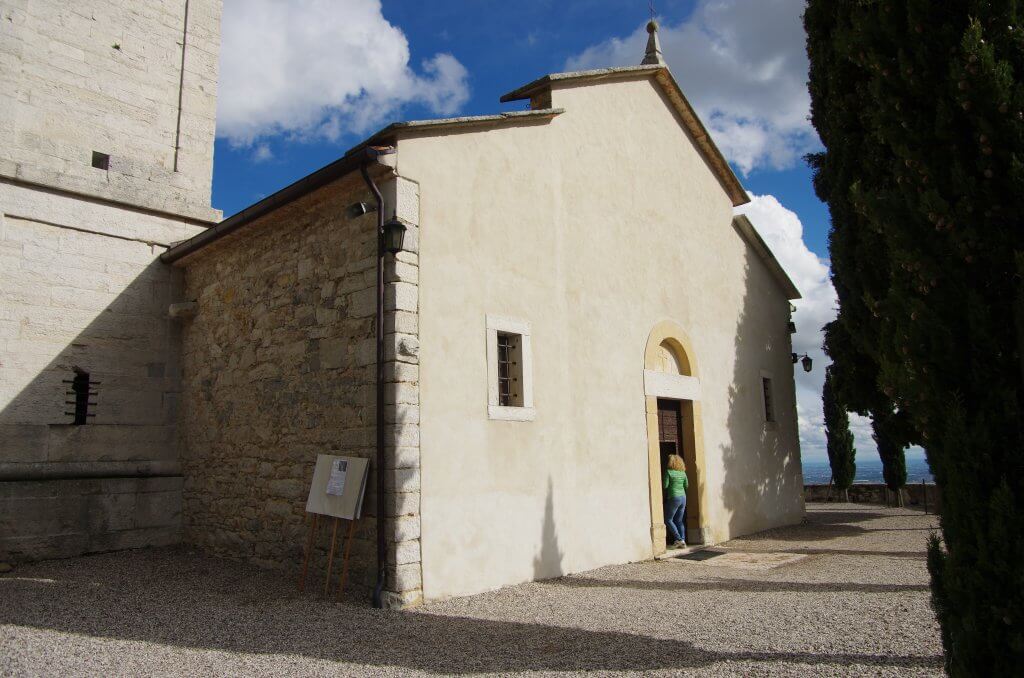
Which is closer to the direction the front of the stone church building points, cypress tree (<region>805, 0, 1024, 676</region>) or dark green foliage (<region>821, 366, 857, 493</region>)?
the cypress tree

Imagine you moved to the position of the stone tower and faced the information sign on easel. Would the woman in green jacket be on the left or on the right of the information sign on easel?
left

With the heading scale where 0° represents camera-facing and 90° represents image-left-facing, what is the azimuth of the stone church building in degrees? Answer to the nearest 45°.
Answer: approximately 315°

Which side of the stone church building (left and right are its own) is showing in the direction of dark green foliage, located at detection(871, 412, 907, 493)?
left

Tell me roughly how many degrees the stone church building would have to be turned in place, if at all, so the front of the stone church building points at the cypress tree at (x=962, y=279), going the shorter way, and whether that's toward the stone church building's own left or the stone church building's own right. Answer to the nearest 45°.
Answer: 0° — it already faces it

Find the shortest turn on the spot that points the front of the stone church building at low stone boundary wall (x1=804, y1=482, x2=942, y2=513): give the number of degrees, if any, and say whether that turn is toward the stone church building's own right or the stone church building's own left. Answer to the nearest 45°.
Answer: approximately 90° to the stone church building's own left

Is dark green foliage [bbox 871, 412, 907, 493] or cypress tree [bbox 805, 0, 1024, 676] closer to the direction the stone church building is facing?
the cypress tree

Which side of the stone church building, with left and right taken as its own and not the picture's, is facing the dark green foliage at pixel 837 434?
left
